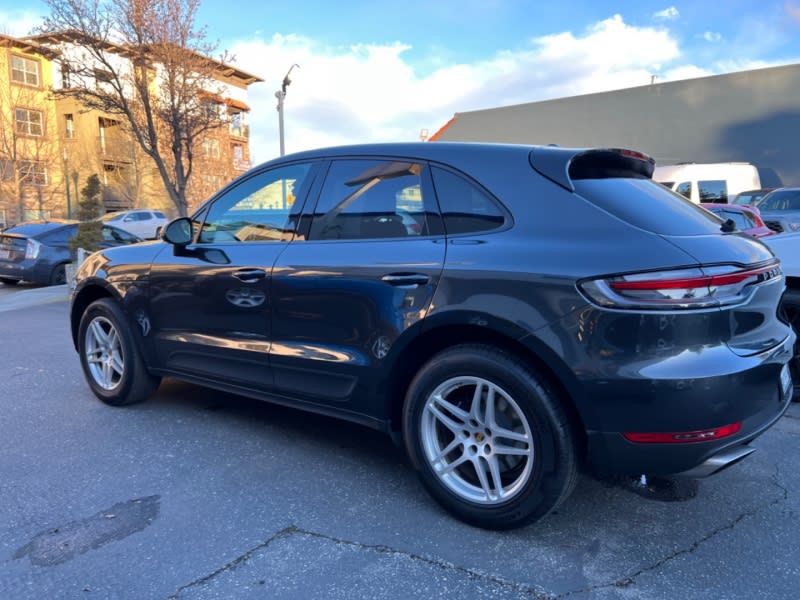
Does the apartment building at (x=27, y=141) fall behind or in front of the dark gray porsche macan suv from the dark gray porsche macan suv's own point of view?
in front

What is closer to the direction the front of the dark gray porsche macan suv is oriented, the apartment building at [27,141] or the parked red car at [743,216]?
the apartment building

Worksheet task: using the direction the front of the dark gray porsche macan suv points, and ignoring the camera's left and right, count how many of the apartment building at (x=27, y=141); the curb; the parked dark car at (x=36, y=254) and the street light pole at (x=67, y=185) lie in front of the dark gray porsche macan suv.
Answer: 4

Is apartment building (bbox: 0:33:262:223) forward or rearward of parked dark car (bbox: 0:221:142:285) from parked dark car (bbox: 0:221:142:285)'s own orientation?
forward

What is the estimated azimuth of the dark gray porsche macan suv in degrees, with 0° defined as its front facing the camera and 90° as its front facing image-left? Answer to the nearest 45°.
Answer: approximately 135°

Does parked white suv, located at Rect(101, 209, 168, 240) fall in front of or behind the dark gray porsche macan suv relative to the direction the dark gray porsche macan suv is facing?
in front

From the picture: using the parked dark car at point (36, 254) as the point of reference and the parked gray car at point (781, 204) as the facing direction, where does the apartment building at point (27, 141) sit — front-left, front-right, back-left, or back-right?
back-left

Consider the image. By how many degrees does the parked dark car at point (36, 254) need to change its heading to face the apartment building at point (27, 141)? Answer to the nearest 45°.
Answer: approximately 45° to its left

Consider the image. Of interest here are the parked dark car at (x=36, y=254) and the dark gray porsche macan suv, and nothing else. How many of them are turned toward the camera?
0

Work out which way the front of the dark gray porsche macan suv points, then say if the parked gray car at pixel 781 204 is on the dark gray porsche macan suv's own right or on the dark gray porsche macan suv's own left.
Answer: on the dark gray porsche macan suv's own right

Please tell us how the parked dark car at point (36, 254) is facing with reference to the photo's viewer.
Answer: facing away from the viewer and to the right of the viewer
